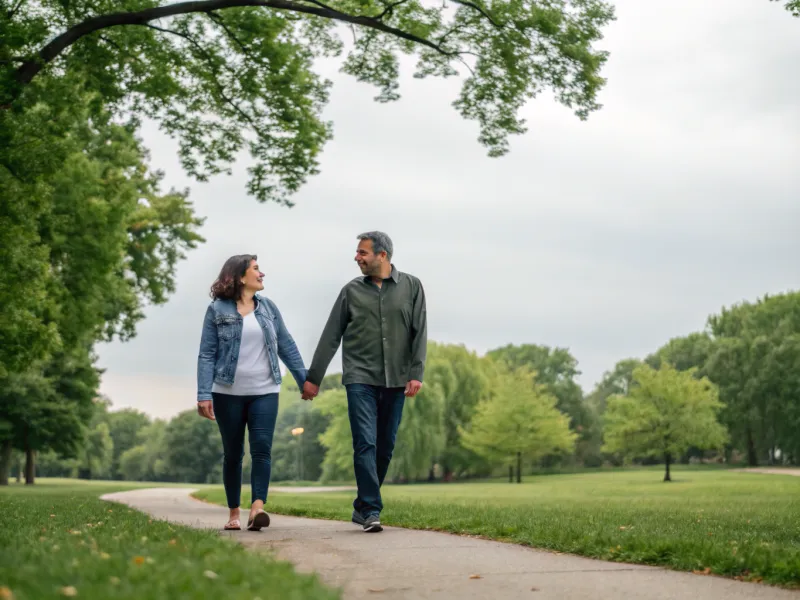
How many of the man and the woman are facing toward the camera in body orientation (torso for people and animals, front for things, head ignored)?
2

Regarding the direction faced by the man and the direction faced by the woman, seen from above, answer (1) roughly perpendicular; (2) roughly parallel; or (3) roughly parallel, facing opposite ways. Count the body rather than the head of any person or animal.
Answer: roughly parallel

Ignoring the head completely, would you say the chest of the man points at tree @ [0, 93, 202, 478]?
no

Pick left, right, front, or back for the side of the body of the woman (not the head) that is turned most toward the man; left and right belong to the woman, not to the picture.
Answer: left

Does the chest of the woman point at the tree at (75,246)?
no

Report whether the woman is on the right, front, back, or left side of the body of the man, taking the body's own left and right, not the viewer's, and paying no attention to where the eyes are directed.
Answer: right

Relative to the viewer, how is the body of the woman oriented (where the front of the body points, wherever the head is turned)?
toward the camera
